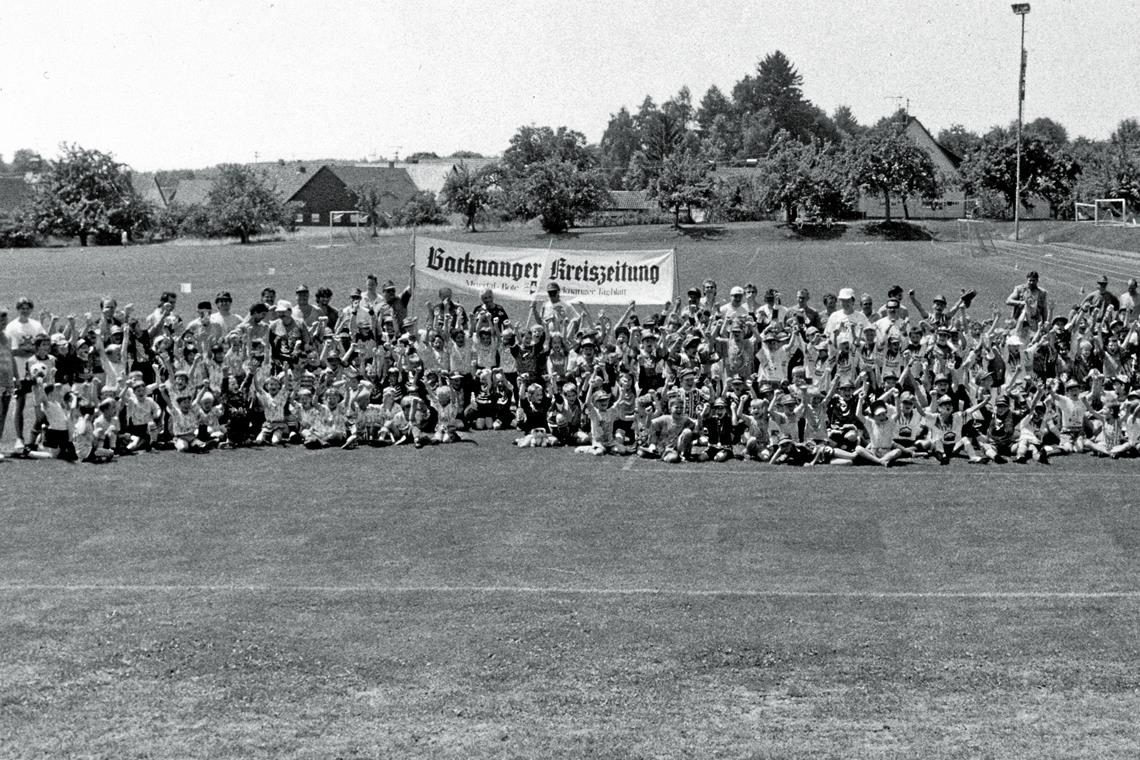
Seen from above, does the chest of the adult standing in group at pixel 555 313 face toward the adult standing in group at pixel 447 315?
no

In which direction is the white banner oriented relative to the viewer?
toward the camera

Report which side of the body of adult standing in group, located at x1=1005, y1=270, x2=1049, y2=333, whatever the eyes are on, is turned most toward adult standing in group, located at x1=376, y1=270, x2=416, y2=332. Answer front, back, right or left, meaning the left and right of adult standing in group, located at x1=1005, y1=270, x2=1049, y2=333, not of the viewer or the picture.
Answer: right

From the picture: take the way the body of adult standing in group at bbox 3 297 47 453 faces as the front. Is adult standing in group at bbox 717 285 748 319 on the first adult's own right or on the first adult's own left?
on the first adult's own left

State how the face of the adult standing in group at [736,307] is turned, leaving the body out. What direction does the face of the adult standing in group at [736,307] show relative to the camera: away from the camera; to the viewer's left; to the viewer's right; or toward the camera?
toward the camera

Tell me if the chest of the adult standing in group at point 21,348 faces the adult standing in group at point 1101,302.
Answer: no

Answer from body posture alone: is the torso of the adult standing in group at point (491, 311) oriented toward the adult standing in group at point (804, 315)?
no

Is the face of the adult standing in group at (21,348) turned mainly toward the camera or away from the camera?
toward the camera

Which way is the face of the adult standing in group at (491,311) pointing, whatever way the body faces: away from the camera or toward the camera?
toward the camera

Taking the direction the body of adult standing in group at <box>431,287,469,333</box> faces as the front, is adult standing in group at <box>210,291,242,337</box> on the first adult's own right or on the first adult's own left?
on the first adult's own right

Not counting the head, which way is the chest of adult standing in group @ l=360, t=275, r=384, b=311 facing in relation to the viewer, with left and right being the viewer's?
facing the viewer

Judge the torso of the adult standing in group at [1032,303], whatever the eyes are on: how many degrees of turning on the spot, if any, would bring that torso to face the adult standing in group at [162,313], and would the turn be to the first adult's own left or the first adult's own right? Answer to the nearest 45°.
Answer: approximately 90° to the first adult's own right

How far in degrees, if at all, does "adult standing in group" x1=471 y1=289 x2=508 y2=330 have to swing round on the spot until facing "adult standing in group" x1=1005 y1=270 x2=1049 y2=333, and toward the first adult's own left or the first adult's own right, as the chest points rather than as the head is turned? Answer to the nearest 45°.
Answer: approximately 90° to the first adult's own left

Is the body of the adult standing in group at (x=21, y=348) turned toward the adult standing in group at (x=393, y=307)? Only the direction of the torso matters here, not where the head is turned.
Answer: no
